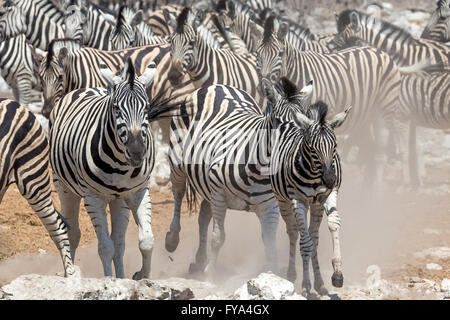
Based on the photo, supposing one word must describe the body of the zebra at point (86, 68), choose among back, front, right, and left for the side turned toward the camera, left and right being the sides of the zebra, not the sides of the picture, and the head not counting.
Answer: left

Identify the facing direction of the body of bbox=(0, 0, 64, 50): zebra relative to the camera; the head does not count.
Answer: to the viewer's left

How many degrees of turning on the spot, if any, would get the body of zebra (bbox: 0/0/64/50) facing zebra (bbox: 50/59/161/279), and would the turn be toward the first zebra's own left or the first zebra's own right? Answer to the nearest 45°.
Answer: approximately 90° to the first zebra's own left

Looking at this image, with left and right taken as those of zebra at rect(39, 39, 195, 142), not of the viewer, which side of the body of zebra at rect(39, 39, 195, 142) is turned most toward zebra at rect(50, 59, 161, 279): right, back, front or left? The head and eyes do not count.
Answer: left

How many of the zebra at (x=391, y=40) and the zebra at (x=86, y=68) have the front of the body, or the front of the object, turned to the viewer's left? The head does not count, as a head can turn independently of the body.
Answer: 2

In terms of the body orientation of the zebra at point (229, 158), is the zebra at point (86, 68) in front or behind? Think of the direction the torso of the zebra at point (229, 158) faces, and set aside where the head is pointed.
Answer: behind

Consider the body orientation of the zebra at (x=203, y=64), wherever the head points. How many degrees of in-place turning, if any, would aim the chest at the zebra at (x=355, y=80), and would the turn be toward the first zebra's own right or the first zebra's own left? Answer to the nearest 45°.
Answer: approximately 135° to the first zebra's own left

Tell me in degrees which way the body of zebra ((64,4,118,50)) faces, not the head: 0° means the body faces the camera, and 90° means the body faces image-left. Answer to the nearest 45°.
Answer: approximately 90°
